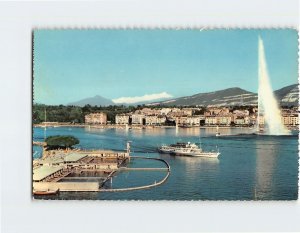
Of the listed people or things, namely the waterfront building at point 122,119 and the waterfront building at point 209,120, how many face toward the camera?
2

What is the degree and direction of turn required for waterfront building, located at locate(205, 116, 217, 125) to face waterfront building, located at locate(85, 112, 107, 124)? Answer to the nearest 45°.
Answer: approximately 90° to its right

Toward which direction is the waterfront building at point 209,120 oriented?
toward the camera

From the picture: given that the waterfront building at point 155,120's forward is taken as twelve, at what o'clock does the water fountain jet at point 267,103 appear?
The water fountain jet is roughly at 9 o'clock from the waterfront building.

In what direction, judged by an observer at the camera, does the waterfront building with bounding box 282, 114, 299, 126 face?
facing the viewer

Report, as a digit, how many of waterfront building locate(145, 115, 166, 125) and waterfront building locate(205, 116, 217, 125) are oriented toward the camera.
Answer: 2
